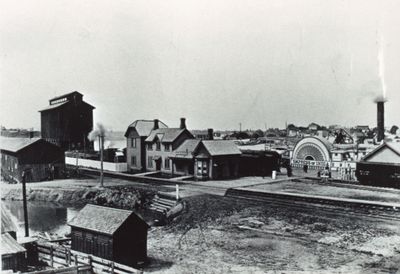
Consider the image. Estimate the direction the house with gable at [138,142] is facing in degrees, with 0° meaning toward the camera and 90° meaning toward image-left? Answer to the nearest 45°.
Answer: approximately 45°

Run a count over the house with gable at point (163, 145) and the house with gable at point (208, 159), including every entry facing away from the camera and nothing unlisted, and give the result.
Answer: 0

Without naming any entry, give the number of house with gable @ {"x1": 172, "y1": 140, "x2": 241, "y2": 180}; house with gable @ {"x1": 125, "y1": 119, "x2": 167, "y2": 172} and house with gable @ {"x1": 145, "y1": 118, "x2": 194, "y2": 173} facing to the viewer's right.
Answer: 0

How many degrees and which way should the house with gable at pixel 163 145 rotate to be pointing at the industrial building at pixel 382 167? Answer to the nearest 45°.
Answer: approximately 90° to its left

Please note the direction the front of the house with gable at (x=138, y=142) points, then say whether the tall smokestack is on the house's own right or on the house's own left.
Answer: on the house's own left

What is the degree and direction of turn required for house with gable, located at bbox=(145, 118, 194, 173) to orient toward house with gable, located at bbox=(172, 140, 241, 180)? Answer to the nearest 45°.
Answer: approximately 90° to its left

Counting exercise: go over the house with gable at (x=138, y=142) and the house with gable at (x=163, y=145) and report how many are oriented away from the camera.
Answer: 0

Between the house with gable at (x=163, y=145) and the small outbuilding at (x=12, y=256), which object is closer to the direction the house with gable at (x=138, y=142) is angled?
the small outbuilding

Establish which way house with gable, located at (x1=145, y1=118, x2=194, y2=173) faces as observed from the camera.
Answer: facing the viewer and to the left of the viewer

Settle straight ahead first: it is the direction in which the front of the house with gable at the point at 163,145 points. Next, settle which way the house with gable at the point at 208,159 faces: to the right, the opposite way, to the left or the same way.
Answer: the same way

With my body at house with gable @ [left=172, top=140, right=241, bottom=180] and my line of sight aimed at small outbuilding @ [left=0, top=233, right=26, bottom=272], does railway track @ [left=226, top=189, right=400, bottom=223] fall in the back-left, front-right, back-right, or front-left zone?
front-left

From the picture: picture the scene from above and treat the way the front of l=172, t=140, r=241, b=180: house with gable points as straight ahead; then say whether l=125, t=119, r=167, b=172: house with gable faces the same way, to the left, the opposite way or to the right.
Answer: the same way

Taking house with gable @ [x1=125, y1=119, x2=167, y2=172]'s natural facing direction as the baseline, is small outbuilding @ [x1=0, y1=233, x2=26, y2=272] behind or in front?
in front
